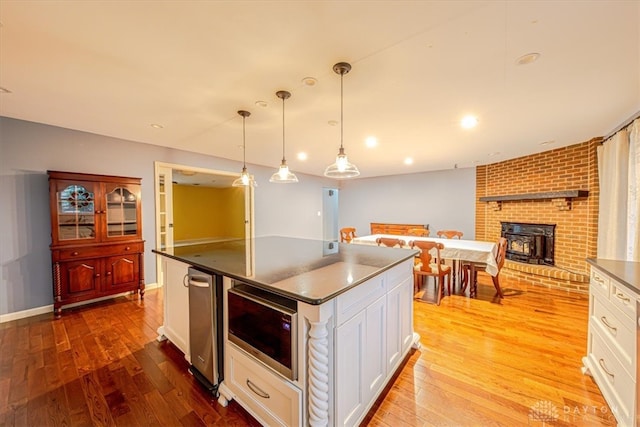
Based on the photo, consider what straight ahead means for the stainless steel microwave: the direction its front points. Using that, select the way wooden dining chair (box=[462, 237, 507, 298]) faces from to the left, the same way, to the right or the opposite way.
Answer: to the right

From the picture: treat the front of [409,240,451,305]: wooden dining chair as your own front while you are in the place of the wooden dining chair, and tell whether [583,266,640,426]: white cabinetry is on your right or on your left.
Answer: on your right

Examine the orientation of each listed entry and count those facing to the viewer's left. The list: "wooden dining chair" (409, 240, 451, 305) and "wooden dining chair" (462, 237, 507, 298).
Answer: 1

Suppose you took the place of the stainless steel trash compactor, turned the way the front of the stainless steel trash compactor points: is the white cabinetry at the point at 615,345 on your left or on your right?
on your left

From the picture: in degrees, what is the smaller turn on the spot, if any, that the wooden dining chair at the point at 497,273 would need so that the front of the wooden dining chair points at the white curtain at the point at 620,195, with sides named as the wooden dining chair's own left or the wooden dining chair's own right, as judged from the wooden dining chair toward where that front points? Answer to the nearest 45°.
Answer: approximately 180°

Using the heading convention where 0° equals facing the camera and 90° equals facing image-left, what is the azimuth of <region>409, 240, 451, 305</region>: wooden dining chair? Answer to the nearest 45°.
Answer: approximately 225°

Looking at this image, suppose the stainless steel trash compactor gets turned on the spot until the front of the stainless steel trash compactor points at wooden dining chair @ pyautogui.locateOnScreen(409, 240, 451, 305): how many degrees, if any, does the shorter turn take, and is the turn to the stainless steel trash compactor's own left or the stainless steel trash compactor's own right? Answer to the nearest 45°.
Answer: approximately 135° to the stainless steel trash compactor's own left

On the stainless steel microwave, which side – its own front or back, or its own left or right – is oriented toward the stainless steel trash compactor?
right

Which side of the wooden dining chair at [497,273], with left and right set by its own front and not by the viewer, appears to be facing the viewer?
left
